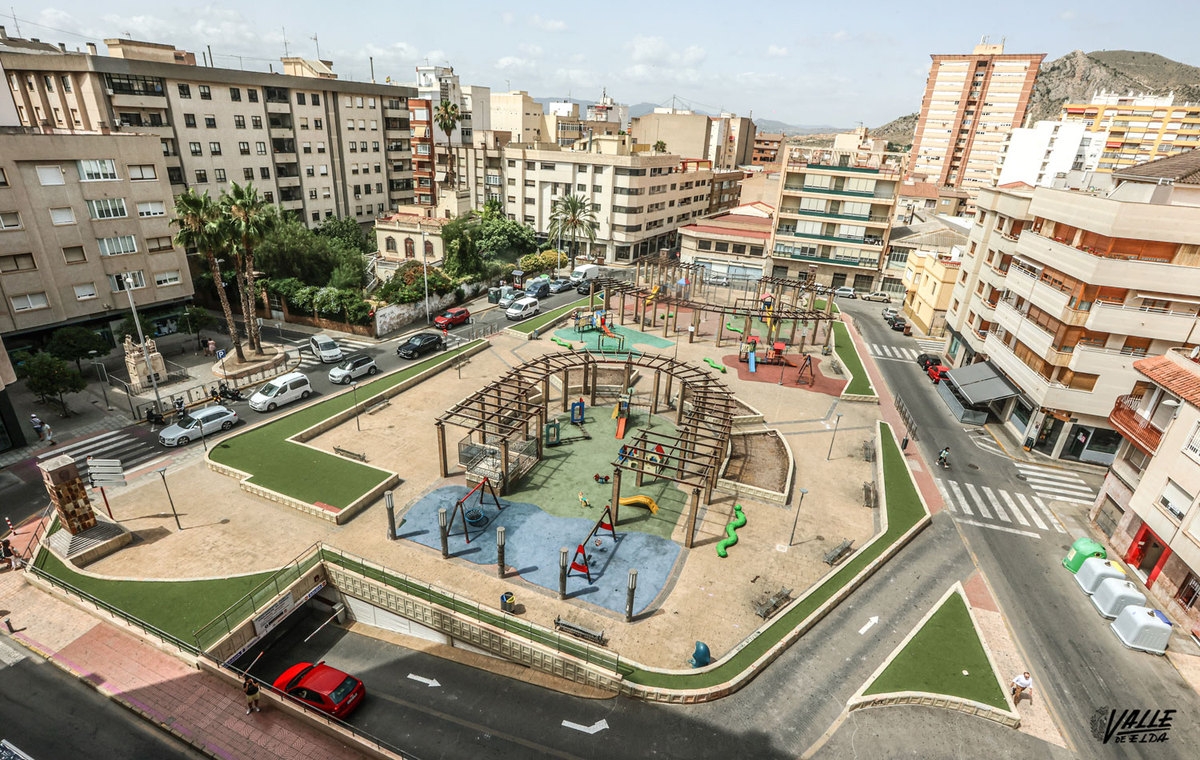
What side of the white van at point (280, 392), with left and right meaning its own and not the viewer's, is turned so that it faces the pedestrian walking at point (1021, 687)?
left

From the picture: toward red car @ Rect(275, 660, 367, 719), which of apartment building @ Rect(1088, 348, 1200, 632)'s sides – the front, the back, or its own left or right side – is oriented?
front

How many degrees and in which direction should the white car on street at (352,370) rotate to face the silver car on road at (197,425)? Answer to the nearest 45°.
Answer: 0° — it already faces it

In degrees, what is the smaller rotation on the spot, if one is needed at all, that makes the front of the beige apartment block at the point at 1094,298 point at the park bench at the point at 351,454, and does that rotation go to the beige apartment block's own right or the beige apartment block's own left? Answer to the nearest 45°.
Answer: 0° — it already faces it

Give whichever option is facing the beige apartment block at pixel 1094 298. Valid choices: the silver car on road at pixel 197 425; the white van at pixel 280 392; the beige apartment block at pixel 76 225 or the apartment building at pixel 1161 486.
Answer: the beige apartment block at pixel 76 225

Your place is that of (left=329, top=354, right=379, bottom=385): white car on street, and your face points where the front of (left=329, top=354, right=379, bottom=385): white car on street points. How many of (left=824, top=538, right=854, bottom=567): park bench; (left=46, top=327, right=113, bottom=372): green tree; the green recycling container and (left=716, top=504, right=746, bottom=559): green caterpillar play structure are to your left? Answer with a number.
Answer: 3

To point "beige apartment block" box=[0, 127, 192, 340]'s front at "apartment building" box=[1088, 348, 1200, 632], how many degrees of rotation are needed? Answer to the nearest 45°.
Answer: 0° — it already faces it

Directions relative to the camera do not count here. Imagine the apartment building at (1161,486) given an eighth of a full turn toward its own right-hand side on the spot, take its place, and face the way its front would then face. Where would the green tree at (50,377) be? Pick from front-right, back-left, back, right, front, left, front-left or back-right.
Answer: front-left

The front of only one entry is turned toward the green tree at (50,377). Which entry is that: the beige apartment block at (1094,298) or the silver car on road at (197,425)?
the beige apartment block

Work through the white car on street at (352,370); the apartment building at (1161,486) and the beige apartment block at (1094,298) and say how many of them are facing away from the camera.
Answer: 0

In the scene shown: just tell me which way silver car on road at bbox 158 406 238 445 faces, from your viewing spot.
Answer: facing the viewer and to the left of the viewer

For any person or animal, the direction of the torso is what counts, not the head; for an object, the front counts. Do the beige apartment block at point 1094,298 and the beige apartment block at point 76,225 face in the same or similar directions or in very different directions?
very different directions

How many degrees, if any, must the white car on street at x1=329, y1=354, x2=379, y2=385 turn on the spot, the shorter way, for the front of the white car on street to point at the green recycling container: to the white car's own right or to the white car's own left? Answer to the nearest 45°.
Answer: approximately 90° to the white car's own left

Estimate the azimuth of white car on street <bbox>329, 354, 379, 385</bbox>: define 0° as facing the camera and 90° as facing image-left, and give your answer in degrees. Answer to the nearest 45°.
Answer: approximately 45°

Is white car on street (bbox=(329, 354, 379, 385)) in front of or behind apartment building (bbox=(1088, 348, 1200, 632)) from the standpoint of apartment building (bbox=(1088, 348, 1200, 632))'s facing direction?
in front
